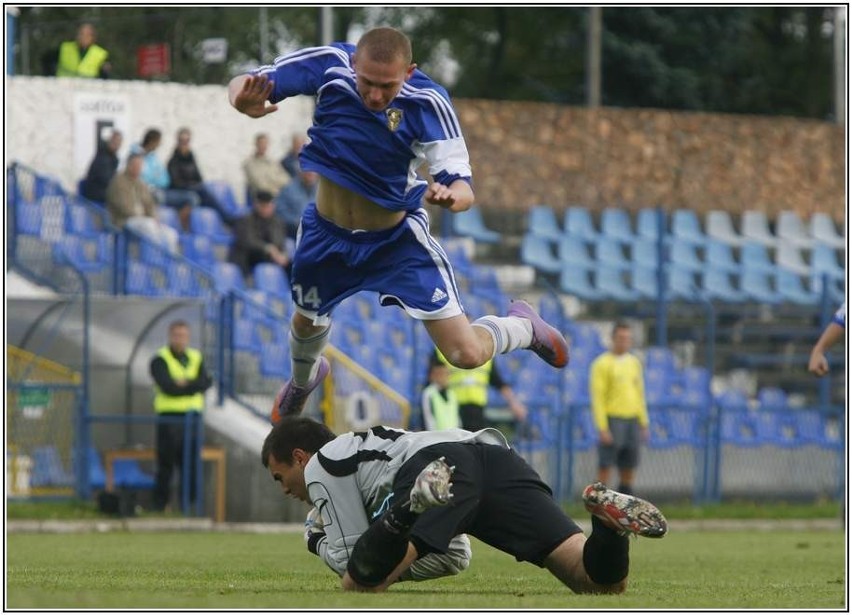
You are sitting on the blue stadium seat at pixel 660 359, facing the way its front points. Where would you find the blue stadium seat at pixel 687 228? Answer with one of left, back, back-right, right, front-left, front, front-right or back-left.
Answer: back

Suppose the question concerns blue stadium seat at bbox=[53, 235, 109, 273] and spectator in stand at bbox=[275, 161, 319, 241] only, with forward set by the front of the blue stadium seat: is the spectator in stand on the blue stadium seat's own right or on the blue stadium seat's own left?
on the blue stadium seat's own left

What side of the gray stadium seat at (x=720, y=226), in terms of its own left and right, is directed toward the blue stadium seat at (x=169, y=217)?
right

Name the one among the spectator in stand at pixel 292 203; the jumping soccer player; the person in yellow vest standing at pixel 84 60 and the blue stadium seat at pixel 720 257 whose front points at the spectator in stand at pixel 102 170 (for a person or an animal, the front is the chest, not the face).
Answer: the person in yellow vest standing

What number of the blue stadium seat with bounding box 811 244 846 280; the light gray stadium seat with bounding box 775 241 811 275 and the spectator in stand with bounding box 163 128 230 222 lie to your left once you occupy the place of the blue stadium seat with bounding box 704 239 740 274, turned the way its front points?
2

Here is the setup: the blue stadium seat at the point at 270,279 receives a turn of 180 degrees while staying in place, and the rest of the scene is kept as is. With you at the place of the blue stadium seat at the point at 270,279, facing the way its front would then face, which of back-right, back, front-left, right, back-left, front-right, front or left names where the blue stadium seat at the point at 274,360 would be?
back-left

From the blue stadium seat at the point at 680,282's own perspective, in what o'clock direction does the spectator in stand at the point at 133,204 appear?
The spectator in stand is roughly at 3 o'clock from the blue stadium seat.

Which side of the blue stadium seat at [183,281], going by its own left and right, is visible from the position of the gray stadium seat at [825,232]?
left

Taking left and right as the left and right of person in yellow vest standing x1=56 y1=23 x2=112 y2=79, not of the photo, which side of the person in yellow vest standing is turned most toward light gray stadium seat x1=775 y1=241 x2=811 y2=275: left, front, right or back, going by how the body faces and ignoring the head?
left

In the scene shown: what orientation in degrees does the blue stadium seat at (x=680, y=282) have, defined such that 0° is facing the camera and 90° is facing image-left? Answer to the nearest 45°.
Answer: approximately 315°

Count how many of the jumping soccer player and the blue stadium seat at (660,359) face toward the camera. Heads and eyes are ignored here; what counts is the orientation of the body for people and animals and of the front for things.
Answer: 2

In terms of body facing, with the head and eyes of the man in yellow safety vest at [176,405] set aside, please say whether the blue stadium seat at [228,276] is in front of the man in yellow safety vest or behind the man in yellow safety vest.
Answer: behind

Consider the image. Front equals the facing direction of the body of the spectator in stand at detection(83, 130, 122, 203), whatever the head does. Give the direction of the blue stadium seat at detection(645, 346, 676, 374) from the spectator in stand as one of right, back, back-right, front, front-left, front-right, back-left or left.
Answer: front-left
